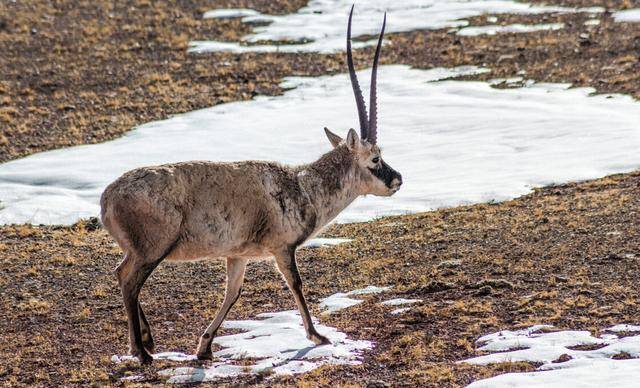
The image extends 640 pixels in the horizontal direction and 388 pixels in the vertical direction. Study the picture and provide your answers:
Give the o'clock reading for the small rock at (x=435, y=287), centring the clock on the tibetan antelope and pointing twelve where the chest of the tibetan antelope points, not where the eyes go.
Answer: The small rock is roughly at 11 o'clock from the tibetan antelope.

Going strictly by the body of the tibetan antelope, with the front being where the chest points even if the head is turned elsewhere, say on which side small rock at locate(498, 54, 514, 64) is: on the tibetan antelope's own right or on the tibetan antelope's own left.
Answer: on the tibetan antelope's own left

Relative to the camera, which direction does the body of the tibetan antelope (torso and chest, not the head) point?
to the viewer's right

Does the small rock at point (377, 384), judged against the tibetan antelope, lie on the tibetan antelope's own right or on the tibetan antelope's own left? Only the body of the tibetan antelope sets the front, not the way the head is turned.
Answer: on the tibetan antelope's own right
